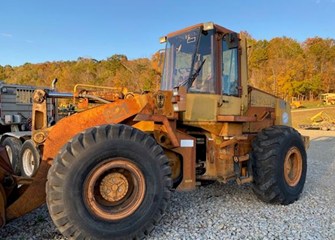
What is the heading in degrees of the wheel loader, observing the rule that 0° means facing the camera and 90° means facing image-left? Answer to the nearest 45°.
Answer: approximately 45°

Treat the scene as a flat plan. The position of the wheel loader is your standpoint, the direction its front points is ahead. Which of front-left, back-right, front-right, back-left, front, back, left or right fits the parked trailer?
right
